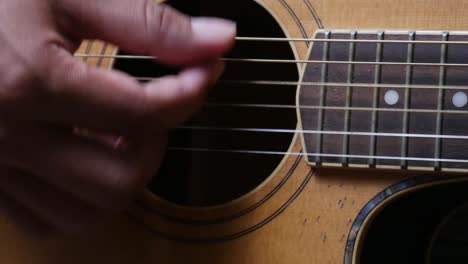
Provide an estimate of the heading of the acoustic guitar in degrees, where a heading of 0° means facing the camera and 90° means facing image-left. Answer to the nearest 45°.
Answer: approximately 0°
